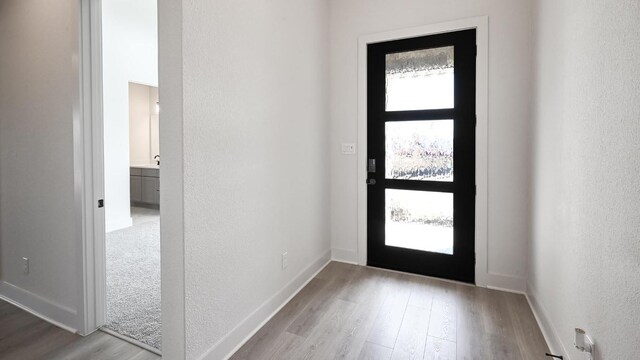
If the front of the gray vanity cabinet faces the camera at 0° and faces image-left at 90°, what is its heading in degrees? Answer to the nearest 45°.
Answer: approximately 0°
